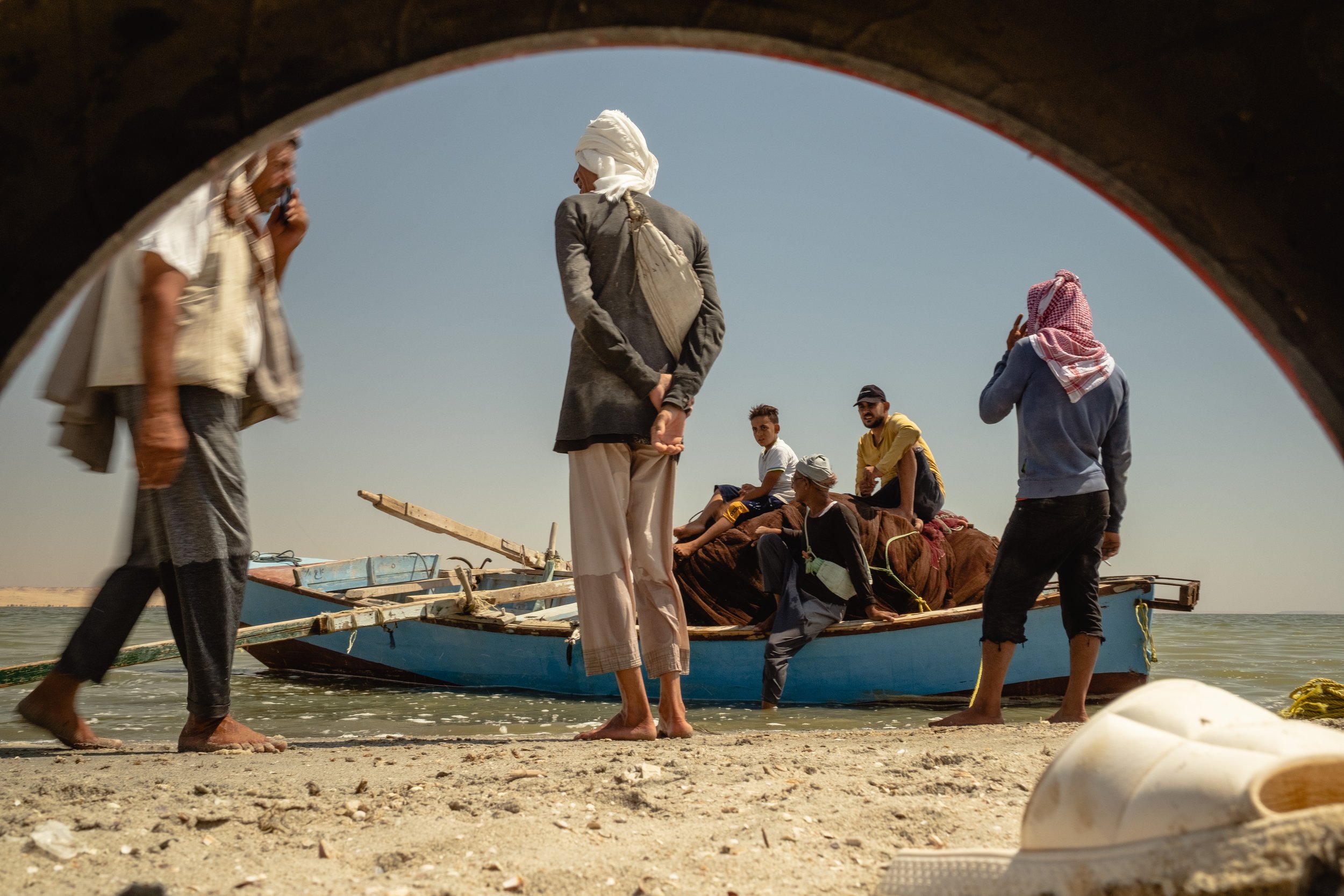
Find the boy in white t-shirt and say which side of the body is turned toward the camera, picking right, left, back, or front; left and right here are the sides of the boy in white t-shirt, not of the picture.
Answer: left

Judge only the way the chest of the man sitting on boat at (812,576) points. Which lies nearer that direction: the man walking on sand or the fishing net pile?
the man walking on sand

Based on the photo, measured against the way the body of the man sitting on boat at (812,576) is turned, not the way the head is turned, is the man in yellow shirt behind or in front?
behind

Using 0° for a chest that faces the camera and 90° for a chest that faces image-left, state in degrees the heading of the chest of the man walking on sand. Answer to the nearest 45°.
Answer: approximately 270°

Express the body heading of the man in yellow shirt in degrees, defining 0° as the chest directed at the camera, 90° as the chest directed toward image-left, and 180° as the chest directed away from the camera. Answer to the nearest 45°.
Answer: approximately 45°

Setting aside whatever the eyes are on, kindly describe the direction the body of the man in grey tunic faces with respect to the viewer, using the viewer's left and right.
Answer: facing away from the viewer and to the left of the viewer

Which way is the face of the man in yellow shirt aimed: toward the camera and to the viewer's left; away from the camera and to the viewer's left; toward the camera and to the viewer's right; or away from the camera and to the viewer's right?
toward the camera and to the viewer's left

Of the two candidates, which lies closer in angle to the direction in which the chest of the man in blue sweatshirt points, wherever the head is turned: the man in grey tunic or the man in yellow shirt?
the man in yellow shirt

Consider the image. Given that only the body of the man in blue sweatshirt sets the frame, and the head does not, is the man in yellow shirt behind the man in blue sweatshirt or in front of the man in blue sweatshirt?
in front

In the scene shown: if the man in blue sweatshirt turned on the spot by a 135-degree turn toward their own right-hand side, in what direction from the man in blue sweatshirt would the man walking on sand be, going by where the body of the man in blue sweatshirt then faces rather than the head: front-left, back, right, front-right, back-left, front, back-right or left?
back-right

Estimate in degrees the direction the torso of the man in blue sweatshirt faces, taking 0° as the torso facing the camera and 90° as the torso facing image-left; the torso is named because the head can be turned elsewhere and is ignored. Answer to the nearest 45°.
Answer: approximately 135°
